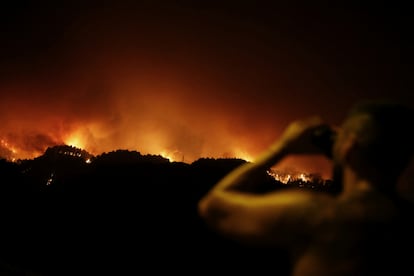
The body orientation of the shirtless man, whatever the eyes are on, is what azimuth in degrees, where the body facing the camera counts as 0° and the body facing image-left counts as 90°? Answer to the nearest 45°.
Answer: approximately 135°

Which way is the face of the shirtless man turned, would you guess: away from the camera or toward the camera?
away from the camera
